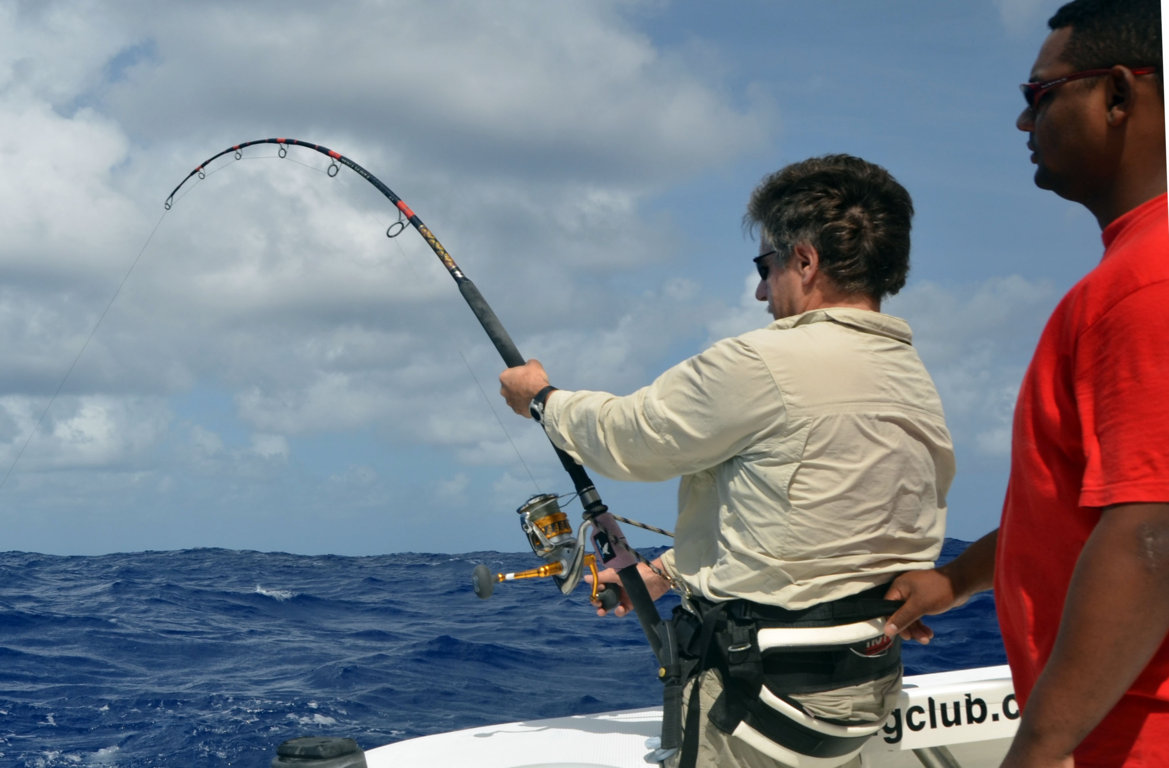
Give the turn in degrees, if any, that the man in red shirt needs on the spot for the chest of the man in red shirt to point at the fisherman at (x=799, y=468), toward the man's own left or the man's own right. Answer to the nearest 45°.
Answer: approximately 45° to the man's own right

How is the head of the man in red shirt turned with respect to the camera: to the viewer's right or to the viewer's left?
to the viewer's left

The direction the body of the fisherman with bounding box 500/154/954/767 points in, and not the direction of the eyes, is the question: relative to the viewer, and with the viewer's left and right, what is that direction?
facing away from the viewer and to the left of the viewer

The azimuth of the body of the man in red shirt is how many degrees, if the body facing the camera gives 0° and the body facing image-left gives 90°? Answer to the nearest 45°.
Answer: approximately 90°

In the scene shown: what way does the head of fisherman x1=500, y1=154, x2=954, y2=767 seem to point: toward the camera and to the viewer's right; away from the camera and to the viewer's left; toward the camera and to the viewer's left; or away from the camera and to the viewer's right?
away from the camera and to the viewer's left

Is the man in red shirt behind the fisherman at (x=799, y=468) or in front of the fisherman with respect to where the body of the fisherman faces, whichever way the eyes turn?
behind
